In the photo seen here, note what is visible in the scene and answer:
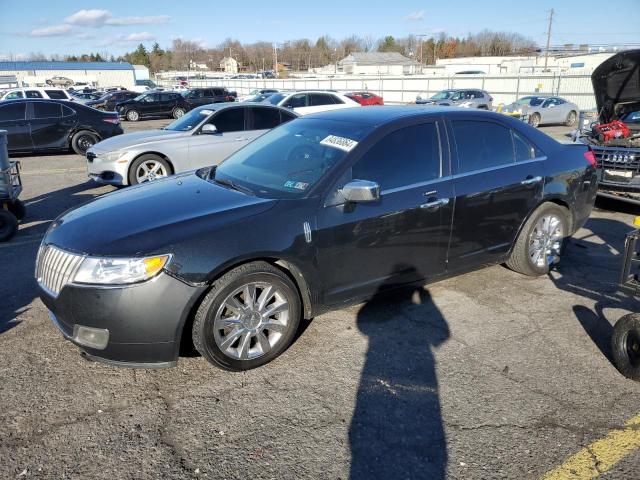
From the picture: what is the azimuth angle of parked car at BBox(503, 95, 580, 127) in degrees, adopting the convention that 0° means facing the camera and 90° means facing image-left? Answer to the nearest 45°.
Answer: approximately 45°

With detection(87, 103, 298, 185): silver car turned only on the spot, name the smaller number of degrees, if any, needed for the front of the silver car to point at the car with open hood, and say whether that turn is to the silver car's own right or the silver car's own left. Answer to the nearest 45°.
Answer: approximately 135° to the silver car's own left

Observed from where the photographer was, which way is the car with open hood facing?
facing the viewer

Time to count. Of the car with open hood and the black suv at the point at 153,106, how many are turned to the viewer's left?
1

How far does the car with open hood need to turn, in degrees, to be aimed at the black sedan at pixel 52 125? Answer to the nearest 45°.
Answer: approximately 90° to its right

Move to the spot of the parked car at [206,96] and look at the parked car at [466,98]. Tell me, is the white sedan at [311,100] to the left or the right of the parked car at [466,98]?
right

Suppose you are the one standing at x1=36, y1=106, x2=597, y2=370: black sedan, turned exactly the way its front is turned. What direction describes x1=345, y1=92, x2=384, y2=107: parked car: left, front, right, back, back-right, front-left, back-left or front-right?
back-right

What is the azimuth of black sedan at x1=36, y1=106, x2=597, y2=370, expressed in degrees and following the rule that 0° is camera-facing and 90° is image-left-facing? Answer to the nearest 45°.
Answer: approximately 45°

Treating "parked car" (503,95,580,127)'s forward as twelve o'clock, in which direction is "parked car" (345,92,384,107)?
"parked car" (345,92,384,107) is roughly at 1 o'clock from "parked car" (503,95,580,127).
